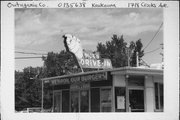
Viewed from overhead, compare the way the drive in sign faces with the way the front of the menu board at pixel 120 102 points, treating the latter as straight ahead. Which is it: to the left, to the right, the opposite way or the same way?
the same way

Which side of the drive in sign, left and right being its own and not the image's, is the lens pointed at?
front

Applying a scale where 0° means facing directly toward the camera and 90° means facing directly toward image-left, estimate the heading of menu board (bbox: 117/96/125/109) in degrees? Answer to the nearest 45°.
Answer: approximately 0°

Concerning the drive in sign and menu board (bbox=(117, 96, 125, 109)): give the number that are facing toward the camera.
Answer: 2
